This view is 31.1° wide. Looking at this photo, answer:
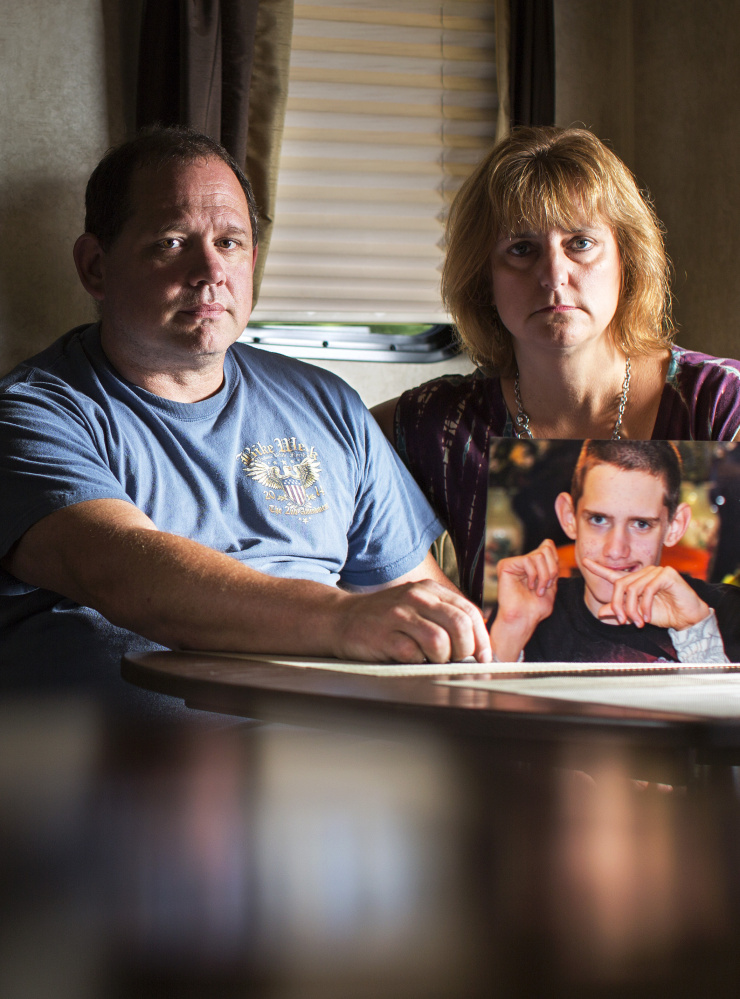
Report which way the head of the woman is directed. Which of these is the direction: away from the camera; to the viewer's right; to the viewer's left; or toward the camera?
toward the camera

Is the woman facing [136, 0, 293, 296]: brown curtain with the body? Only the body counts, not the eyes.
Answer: no

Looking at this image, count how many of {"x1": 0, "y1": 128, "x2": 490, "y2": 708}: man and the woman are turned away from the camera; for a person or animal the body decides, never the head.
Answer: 0

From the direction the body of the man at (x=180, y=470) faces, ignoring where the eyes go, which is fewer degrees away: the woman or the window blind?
the woman

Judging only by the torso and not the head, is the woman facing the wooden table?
yes

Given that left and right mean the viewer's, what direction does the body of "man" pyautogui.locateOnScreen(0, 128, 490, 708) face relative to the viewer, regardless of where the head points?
facing the viewer and to the right of the viewer

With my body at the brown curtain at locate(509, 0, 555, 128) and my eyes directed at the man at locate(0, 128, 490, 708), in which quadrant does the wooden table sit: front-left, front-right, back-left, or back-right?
front-left

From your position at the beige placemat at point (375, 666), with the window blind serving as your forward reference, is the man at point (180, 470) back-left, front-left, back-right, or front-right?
front-left

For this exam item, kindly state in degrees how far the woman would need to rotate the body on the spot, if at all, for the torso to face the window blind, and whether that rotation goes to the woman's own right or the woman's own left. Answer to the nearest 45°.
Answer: approximately 135° to the woman's own right

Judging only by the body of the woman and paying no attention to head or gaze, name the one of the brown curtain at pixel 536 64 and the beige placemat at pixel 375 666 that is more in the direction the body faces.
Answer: the beige placemat

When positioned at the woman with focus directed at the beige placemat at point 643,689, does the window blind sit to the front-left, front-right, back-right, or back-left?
back-right

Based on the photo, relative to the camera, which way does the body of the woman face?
toward the camera

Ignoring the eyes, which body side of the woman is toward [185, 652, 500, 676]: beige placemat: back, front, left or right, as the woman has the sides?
front

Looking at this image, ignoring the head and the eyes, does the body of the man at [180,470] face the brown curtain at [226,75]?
no

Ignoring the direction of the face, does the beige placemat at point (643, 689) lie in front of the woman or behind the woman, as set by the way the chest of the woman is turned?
in front

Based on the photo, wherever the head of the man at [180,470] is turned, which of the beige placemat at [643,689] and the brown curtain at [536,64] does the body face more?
the beige placemat
